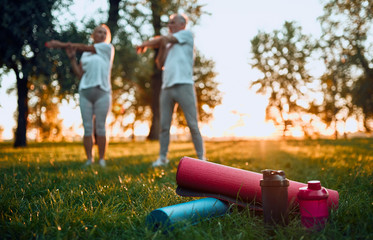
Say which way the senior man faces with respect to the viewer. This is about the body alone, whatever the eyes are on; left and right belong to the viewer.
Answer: facing the viewer and to the left of the viewer

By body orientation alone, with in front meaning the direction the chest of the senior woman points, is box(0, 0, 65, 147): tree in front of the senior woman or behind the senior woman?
behind

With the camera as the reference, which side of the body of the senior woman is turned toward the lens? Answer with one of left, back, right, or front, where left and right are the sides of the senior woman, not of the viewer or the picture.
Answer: front

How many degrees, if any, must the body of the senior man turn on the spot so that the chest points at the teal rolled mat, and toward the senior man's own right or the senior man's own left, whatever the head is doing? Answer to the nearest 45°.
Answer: approximately 45° to the senior man's own left

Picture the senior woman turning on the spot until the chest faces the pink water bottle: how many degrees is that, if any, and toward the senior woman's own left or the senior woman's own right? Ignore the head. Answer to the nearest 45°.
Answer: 0° — they already face it

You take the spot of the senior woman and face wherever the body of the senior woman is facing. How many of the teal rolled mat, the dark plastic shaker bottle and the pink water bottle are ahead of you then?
3

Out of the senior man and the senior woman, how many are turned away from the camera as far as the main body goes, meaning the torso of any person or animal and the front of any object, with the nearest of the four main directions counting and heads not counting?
0

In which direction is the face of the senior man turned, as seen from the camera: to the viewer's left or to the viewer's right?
to the viewer's left

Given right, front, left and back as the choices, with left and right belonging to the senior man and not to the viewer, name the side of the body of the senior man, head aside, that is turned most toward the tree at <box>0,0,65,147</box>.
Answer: right

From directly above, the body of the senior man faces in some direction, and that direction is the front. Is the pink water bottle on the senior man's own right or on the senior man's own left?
on the senior man's own left

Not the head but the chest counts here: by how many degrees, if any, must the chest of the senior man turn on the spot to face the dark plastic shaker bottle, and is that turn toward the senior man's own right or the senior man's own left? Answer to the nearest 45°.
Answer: approximately 45° to the senior man's own left

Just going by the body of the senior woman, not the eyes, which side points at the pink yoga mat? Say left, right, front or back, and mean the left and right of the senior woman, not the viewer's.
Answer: front
